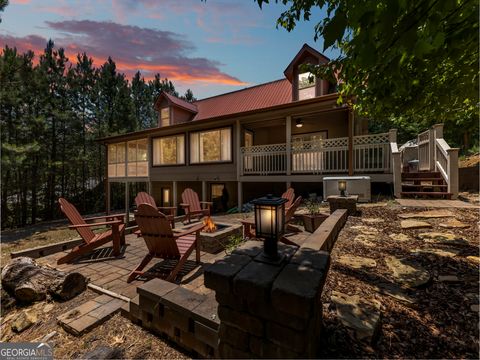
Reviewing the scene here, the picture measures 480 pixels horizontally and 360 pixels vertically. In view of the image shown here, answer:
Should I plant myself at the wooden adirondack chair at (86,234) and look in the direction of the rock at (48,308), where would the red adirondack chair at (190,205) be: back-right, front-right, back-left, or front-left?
back-left

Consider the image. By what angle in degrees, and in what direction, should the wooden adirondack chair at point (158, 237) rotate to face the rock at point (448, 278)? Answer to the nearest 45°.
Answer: approximately 90° to its right

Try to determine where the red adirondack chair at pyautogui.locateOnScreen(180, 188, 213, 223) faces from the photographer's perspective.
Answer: facing the viewer and to the right of the viewer

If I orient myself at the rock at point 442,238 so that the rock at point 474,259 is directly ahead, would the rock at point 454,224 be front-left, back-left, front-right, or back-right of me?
back-left

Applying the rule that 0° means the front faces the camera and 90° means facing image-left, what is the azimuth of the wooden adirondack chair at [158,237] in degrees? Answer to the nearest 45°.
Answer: approximately 225°

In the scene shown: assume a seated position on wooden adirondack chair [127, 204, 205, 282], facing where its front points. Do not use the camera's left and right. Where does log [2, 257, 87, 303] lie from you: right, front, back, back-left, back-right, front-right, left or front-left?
back-left

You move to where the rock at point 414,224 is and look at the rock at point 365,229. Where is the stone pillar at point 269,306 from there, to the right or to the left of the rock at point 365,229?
left

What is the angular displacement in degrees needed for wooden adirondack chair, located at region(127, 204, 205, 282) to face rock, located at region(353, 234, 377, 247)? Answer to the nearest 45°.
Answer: approximately 45° to its right

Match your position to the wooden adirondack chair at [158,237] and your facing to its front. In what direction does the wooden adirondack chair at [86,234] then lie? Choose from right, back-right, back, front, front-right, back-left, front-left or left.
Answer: left

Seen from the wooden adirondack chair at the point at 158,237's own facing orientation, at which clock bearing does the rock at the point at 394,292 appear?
The rock is roughly at 3 o'clock from the wooden adirondack chair.

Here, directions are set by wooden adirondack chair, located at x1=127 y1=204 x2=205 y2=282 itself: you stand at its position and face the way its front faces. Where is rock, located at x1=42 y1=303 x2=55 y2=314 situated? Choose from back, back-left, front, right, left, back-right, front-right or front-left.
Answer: back-left

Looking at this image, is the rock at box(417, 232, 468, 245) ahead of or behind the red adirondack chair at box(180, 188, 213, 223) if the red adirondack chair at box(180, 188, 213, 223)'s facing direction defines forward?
ahead

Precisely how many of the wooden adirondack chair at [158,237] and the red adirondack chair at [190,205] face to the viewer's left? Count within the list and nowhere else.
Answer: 0
